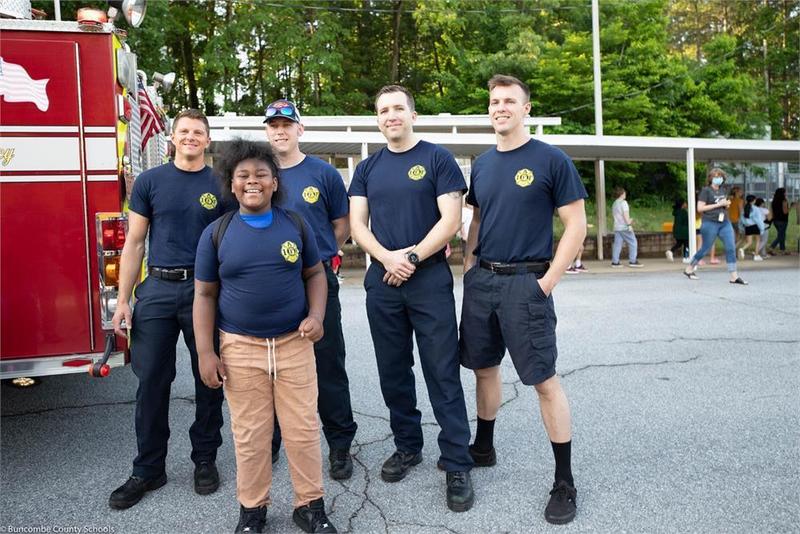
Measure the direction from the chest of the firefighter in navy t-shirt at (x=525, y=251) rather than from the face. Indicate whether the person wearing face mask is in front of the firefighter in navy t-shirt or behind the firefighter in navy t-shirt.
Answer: behind

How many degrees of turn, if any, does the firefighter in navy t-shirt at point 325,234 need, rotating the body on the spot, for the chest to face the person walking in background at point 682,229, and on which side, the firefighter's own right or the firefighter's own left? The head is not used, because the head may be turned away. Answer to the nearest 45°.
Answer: approximately 135° to the firefighter's own left

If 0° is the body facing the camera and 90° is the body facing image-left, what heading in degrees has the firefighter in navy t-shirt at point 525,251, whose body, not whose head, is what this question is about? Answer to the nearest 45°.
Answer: approximately 45°

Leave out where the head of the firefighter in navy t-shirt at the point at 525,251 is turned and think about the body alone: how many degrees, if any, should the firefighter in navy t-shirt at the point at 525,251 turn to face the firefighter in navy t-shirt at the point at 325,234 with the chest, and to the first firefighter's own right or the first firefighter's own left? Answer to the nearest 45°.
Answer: approximately 45° to the first firefighter's own right

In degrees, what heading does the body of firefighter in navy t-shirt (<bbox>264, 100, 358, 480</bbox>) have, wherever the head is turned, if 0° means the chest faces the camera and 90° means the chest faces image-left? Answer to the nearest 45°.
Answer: approximately 0°

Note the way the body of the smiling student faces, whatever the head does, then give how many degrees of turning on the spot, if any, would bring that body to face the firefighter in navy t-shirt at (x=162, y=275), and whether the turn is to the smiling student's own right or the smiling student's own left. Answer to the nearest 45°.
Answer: approximately 135° to the smiling student's own right

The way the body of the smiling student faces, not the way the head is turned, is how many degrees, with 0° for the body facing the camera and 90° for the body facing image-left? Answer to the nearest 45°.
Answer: approximately 0°
